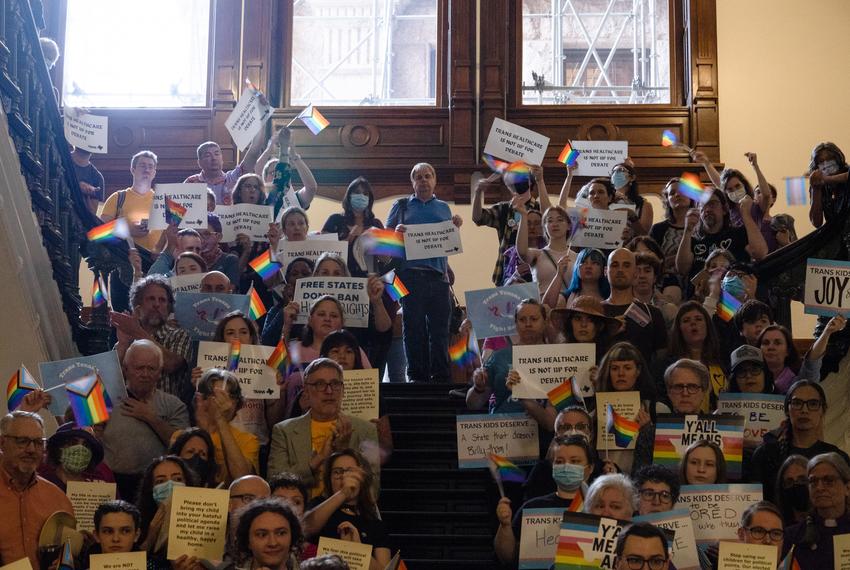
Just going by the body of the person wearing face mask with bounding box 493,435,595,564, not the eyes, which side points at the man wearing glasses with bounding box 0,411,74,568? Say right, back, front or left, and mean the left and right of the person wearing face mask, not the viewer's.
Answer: right

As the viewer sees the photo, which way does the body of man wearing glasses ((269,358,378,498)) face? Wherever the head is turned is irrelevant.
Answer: toward the camera

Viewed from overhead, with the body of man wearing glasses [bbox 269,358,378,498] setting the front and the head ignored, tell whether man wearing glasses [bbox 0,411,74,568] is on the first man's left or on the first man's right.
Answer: on the first man's right

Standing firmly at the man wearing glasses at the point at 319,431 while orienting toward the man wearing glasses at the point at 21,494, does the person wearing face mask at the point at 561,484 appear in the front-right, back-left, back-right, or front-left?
back-left

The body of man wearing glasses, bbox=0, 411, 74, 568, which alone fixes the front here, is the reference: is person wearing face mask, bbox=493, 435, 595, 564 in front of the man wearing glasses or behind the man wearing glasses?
in front

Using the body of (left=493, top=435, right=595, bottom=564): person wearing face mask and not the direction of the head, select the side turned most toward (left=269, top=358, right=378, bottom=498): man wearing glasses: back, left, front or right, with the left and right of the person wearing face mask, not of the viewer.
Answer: right

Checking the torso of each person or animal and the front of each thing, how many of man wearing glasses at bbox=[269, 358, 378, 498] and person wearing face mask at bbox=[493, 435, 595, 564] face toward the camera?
2

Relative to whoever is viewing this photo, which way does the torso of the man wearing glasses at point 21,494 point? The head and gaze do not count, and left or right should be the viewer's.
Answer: facing the viewer and to the right of the viewer
